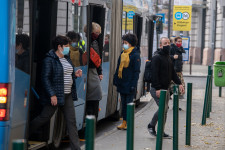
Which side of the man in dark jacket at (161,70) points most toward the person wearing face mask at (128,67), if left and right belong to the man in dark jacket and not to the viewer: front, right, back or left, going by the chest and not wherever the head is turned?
back

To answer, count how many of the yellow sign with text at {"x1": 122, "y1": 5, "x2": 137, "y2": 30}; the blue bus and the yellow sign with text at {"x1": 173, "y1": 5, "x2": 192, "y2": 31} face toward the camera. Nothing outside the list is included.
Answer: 2

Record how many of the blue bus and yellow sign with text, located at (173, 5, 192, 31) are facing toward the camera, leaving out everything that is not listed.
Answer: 1

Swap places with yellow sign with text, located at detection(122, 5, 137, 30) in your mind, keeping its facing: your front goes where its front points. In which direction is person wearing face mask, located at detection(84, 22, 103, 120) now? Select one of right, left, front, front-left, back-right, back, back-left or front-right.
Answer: front

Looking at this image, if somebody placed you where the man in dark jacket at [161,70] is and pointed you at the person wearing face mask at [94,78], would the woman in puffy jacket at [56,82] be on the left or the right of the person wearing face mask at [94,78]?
left

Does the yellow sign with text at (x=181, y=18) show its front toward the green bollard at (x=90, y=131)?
yes

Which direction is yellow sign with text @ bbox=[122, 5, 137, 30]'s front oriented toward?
toward the camera

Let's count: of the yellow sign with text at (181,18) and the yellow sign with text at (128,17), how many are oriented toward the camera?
2

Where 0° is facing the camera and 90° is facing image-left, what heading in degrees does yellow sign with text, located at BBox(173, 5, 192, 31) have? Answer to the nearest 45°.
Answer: approximately 0°

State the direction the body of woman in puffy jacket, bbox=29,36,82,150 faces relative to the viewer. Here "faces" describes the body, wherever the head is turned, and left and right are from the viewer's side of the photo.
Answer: facing the viewer and to the right of the viewer

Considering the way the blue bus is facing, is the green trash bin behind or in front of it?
in front

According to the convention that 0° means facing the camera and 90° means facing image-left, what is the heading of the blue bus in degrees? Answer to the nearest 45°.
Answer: approximately 225°
